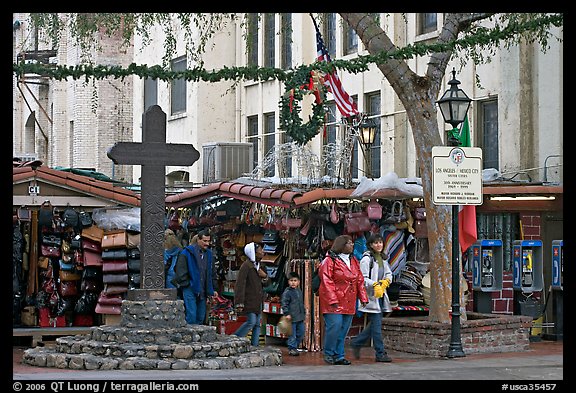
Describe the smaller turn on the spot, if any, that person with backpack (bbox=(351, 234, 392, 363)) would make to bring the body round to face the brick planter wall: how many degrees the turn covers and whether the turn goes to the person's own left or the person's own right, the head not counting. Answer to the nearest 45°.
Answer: approximately 90° to the person's own left

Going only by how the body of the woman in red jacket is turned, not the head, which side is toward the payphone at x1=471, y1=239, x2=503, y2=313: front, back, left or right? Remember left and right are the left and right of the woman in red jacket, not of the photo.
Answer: left

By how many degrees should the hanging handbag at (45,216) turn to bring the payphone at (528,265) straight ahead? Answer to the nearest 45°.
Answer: approximately 90° to its left

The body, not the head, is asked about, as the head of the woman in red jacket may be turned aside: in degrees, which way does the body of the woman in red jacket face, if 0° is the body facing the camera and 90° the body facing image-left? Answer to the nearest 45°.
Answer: approximately 315°

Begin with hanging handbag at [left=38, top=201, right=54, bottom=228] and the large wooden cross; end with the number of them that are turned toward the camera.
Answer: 2

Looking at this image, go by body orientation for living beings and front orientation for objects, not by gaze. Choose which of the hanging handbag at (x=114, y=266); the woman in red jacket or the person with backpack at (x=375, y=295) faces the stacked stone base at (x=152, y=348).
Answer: the hanging handbag

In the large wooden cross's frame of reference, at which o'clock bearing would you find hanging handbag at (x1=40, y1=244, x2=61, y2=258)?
The hanging handbag is roughly at 5 o'clock from the large wooden cross.
